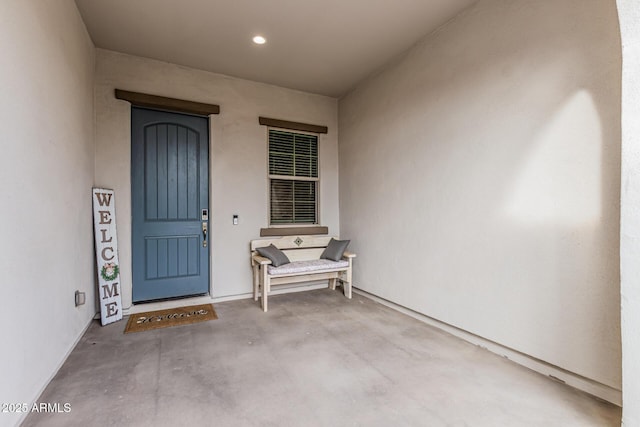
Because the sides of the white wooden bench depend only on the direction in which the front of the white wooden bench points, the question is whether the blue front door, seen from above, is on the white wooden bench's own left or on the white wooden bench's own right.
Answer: on the white wooden bench's own right

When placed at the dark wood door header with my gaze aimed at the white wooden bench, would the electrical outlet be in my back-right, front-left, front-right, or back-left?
back-right

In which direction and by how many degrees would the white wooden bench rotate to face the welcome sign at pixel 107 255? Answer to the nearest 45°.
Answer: approximately 135° to its right

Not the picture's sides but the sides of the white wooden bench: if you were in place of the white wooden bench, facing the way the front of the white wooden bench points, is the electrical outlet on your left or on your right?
on your right

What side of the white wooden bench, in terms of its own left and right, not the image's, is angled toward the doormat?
right

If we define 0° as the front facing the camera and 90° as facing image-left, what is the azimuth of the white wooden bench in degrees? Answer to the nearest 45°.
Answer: approximately 315°
